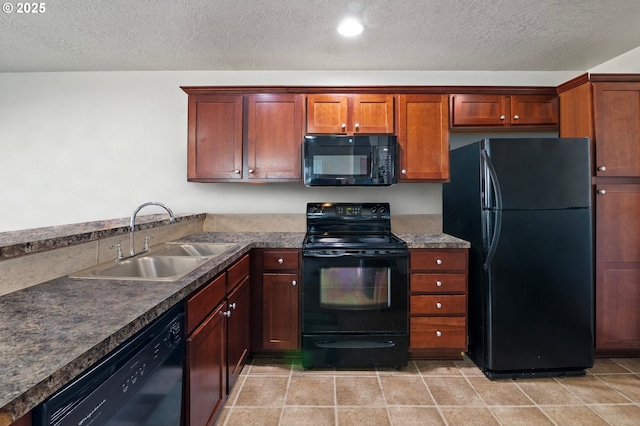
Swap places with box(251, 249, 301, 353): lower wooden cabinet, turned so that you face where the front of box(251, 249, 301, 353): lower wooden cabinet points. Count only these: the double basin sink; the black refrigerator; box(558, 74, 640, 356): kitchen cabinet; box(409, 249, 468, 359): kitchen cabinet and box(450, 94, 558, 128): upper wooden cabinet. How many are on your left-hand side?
4

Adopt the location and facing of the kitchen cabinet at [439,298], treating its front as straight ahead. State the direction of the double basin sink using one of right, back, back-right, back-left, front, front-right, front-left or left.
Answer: front-right

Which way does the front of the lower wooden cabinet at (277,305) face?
toward the camera

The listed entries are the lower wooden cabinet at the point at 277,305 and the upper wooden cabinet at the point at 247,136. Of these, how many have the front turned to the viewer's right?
0

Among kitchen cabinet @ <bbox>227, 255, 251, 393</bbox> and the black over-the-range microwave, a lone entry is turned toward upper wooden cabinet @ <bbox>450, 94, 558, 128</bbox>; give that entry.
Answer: the kitchen cabinet

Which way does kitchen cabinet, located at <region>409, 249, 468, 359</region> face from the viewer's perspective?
toward the camera

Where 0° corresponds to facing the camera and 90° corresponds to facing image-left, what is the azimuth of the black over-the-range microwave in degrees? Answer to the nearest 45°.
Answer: approximately 0°

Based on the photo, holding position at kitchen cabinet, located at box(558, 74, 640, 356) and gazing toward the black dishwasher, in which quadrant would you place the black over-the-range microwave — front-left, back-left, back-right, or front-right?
front-right

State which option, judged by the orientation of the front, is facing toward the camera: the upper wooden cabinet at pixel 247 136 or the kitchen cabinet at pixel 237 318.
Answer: the upper wooden cabinet

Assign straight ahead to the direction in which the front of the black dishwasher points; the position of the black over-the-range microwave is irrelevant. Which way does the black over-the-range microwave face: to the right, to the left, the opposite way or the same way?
to the right

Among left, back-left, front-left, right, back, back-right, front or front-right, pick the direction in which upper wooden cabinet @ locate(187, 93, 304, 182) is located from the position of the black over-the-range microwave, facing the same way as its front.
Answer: right

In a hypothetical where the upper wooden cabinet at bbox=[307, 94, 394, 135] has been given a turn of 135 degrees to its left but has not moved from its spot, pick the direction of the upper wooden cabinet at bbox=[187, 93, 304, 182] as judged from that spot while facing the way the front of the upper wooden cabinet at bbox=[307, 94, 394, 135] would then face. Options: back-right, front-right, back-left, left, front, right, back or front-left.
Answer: back-left

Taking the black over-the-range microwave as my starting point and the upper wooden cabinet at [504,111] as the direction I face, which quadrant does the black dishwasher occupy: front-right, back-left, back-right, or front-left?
back-right
